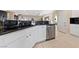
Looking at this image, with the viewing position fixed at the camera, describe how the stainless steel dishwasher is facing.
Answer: facing the viewer and to the right of the viewer
